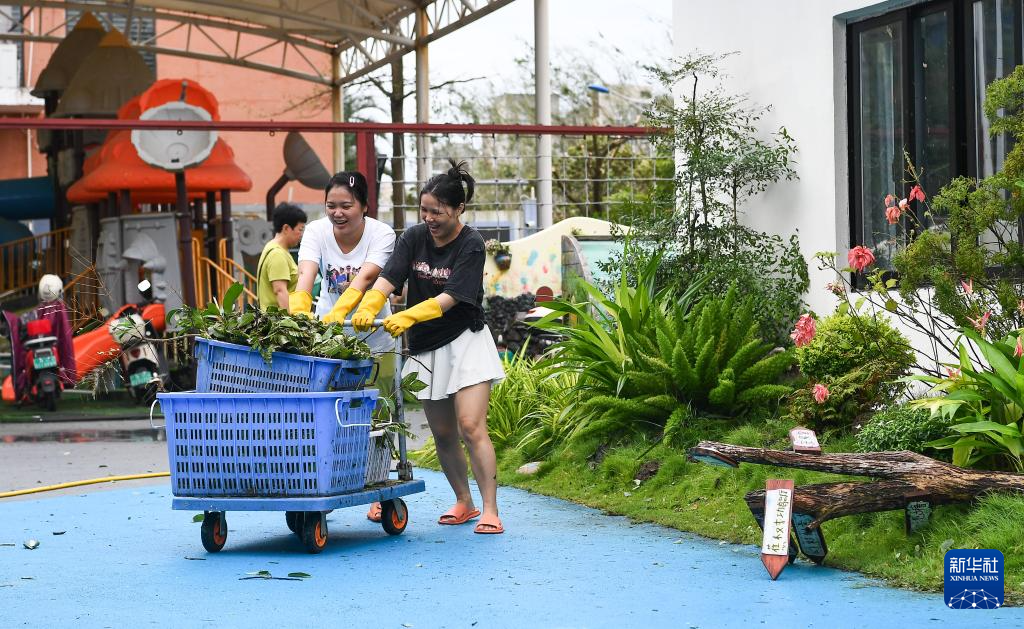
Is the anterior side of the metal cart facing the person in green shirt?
no

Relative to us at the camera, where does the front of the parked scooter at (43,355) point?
facing away from the viewer

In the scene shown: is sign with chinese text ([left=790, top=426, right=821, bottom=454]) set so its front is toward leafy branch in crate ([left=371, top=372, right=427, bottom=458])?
no

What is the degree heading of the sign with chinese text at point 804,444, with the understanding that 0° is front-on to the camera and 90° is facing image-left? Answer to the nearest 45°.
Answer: approximately 0°

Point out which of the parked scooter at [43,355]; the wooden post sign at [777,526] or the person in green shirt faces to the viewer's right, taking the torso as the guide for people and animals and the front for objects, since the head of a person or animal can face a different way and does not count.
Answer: the person in green shirt

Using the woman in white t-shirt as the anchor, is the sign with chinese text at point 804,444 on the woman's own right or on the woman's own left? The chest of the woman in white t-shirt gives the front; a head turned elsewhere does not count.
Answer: on the woman's own left

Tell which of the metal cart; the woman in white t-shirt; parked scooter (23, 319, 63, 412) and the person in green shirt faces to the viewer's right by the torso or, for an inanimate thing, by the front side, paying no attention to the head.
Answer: the person in green shirt

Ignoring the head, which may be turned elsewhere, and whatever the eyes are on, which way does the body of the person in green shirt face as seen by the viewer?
to the viewer's right

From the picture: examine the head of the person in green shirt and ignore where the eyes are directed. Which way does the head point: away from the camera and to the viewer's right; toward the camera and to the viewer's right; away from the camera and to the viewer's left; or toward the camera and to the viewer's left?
toward the camera and to the viewer's right

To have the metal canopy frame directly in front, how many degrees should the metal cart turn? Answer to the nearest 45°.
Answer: approximately 135° to its right

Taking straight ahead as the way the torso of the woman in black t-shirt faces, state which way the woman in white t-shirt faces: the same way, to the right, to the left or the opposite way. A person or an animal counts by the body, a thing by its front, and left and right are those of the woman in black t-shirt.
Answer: the same way

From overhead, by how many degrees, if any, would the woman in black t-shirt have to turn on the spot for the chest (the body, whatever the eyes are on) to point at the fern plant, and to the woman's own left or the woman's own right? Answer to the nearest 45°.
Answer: approximately 180°

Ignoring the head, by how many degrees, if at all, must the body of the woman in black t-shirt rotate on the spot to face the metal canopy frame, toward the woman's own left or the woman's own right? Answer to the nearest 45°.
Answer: approximately 135° to the woman's own right

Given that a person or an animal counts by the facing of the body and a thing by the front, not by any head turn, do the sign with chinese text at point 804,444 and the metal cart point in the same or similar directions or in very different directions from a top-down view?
same or similar directions

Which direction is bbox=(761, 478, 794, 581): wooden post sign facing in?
toward the camera
